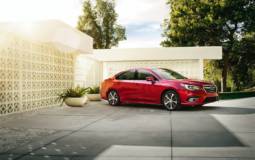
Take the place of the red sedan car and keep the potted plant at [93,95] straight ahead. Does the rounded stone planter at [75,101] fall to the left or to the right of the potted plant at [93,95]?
left

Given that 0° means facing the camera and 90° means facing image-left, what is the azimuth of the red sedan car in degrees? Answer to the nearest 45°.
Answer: approximately 315°

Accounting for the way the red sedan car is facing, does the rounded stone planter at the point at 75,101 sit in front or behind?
behind

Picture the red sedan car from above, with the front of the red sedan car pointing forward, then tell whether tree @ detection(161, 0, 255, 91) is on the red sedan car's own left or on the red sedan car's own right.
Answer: on the red sedan car's own left

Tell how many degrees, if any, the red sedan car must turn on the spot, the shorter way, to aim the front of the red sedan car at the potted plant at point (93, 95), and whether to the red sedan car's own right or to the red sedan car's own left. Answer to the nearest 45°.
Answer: approximately 180°

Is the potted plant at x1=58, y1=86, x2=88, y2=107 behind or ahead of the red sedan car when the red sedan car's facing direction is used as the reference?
behind
